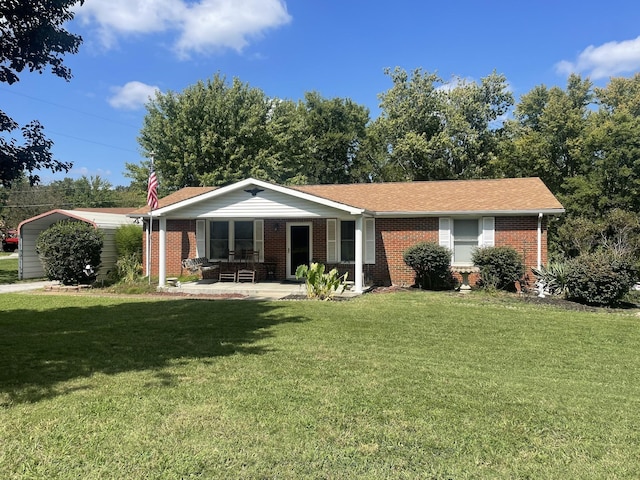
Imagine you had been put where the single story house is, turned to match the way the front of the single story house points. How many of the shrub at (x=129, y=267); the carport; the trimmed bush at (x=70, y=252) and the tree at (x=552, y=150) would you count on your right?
3

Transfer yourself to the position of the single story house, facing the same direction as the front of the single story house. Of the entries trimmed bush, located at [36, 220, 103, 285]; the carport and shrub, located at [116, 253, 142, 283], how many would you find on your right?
3

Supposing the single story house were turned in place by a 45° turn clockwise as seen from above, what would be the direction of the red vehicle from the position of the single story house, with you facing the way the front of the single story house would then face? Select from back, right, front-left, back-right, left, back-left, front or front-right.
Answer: right

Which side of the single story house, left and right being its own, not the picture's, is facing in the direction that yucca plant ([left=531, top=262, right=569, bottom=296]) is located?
left

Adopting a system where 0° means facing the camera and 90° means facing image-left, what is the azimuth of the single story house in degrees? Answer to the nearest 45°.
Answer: approximately 0°

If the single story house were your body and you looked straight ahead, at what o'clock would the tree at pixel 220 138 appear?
The tree is roughly at 5 o'clock from the single story house.

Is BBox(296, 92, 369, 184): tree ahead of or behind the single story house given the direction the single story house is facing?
behind

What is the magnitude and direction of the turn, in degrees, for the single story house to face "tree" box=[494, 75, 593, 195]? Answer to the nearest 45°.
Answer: approximately 135° to its left

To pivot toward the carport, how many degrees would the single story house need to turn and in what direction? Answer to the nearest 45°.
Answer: approximately 90° to its right

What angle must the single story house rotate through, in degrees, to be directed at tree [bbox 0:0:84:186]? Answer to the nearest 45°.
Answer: approximately 45° to its right

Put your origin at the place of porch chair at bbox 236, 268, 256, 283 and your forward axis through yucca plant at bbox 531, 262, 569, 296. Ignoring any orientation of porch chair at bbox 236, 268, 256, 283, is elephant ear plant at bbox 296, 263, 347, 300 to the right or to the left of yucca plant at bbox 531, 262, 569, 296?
right

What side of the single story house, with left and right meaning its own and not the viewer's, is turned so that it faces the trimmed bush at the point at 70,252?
right
